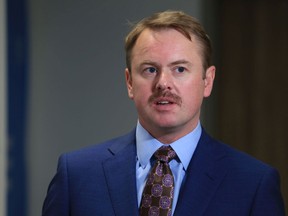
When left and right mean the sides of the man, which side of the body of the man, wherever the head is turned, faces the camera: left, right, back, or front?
front
